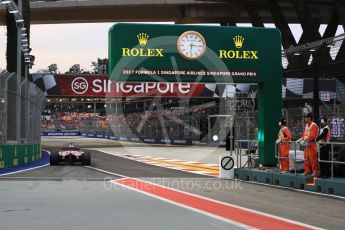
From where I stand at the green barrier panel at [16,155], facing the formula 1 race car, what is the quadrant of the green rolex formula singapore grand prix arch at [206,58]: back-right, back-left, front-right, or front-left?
front-right

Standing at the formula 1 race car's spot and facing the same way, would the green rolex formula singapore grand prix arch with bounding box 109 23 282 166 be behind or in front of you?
behind

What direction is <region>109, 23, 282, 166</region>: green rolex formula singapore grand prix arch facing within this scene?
toward the camera

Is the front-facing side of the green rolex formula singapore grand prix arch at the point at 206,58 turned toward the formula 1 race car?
no

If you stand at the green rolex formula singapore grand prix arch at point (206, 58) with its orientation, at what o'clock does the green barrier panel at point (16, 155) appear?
The green barrier panel is roughly at 4 o'clock from the green rolex formula singapore grand prix arch.
